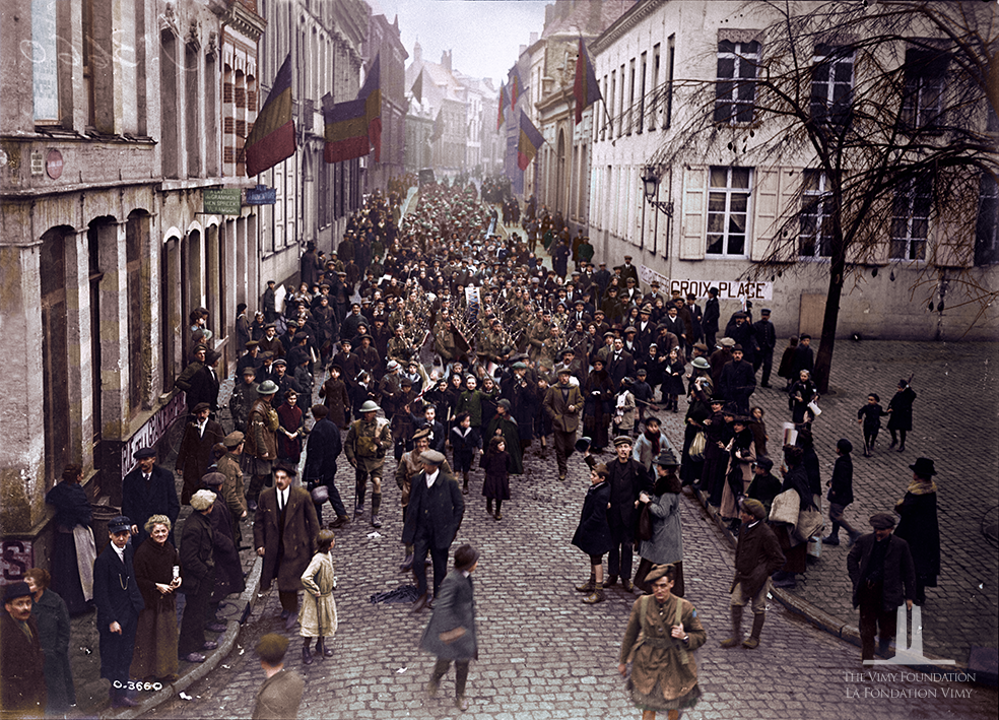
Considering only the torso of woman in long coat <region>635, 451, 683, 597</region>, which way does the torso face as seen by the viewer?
to the viewer's left

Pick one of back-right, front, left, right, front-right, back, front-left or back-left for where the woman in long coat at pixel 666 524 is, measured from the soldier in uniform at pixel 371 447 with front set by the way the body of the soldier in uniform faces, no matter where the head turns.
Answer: front-left

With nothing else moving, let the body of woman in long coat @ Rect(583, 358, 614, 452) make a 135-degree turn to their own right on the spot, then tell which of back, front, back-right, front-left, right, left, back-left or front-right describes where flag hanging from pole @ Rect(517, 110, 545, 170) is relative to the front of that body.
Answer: front-right

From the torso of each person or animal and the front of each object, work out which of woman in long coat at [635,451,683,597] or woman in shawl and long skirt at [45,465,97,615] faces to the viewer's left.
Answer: woman in long coat at [635,451,683,597]

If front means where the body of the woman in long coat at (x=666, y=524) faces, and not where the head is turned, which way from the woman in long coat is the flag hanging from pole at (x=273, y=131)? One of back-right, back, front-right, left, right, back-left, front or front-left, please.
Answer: front-right
